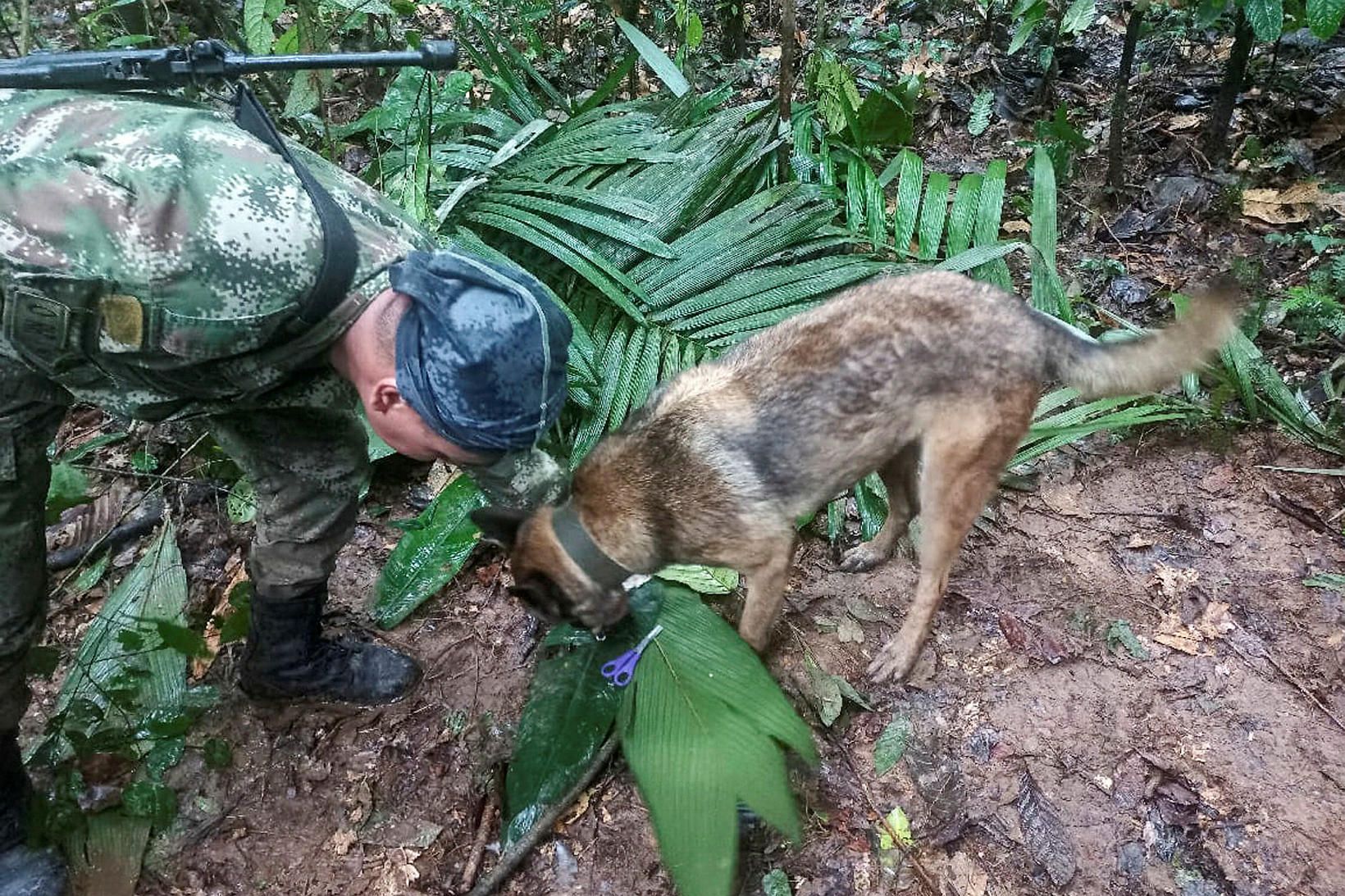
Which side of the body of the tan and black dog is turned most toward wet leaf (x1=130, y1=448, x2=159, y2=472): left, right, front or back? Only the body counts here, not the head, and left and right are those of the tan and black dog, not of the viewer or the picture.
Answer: front

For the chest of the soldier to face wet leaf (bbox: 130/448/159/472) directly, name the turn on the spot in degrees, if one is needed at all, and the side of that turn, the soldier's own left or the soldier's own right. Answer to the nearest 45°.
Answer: approximately 90° to the soldier's own left

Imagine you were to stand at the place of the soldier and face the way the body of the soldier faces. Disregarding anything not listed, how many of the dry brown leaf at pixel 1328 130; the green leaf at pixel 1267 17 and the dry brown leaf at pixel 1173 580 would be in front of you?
3

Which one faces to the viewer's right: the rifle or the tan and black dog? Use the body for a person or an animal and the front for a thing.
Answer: the rifle

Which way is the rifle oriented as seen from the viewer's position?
to the viewer's right

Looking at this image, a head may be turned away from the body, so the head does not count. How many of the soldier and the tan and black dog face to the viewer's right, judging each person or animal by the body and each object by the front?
1

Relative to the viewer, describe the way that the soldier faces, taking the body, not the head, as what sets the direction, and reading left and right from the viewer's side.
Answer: facing to the right of the viewer

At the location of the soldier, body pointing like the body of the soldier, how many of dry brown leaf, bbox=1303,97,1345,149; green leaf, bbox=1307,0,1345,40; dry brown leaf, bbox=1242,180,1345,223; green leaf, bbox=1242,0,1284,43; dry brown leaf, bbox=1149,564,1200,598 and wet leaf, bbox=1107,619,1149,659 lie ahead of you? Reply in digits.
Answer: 6

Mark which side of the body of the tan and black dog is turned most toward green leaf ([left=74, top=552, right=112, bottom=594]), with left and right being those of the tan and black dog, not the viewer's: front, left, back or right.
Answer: front

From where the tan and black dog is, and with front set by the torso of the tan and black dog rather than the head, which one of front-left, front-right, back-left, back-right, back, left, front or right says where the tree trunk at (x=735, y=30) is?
right

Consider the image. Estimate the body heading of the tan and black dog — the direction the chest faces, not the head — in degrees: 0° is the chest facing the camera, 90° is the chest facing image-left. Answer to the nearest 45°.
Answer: approximately 90°

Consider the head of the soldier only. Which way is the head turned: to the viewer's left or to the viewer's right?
to the viewer's right

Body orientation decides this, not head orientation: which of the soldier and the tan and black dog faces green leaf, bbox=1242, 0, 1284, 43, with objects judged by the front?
the soldier
